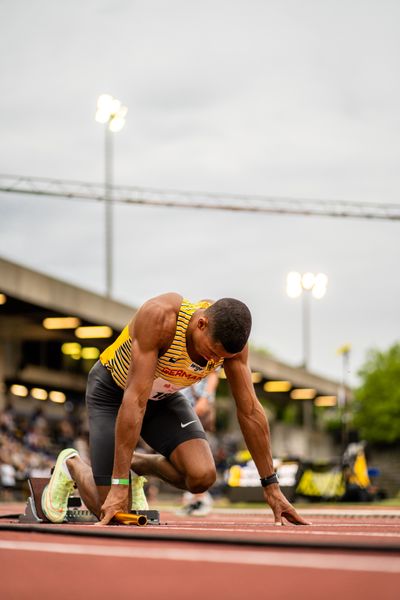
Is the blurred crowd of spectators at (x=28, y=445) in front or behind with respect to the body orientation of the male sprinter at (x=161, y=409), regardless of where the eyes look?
behind

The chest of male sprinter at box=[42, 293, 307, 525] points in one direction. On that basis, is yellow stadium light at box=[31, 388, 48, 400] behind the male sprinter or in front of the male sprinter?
behind

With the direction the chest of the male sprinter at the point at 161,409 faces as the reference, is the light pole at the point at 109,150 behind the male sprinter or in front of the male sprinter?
behind

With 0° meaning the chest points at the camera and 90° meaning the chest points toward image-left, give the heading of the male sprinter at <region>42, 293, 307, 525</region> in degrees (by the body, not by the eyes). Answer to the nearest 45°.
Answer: approximately 315°

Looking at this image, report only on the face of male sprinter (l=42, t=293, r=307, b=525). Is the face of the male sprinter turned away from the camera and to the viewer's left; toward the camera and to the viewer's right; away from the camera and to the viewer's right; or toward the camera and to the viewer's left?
toward the camera and to the viewer's right
